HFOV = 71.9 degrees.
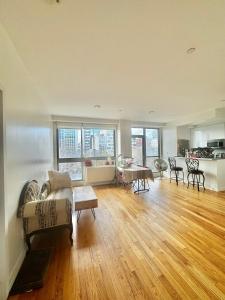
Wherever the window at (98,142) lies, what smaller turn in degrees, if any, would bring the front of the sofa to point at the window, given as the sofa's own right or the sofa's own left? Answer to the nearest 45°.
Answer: approximately 45° to the sofa's own left

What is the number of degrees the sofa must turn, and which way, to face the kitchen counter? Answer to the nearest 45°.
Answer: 0° — it already faces it

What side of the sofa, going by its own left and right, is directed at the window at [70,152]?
left

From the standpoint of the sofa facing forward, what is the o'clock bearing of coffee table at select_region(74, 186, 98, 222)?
The coffee table is roughly at 11 o'clock from the sofa.

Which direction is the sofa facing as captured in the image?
to the viewer's right
